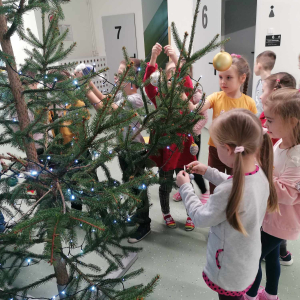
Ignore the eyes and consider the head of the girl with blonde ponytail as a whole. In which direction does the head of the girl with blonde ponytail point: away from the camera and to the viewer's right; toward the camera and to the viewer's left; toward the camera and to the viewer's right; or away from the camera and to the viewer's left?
away from the camera and to the viewer's left

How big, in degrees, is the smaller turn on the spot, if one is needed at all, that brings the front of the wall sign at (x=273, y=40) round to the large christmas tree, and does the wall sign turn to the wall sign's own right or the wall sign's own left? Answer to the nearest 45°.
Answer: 0° — it already faces it

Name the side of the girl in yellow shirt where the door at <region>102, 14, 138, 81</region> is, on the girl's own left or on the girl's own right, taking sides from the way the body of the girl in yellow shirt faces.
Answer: on the girl's own right

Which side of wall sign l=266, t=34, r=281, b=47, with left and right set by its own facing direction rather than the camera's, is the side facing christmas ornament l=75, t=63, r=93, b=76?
front

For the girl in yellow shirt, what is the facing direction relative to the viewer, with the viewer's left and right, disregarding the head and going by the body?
facing the viewer and to the left of the viewer

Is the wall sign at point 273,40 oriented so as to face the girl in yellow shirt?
yes

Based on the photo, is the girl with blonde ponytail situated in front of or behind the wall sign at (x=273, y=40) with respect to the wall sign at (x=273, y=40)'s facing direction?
in front

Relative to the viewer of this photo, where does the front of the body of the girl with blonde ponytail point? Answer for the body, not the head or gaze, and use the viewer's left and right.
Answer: facing away from the viewer and to the left of the viewer

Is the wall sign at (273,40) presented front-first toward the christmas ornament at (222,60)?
yes

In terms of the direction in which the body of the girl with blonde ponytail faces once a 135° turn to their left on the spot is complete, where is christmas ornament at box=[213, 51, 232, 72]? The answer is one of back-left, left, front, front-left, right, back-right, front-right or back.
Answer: back

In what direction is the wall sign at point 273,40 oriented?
toward the camera

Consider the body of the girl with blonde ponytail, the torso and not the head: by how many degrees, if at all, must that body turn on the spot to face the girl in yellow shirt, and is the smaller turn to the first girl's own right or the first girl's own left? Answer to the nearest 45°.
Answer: approximately 45° to the first girl's own right

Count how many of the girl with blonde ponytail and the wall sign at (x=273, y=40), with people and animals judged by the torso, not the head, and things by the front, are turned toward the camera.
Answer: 1

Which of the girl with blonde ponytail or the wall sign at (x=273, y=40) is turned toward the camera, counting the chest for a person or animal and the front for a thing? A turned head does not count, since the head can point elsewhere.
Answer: the wall sign
